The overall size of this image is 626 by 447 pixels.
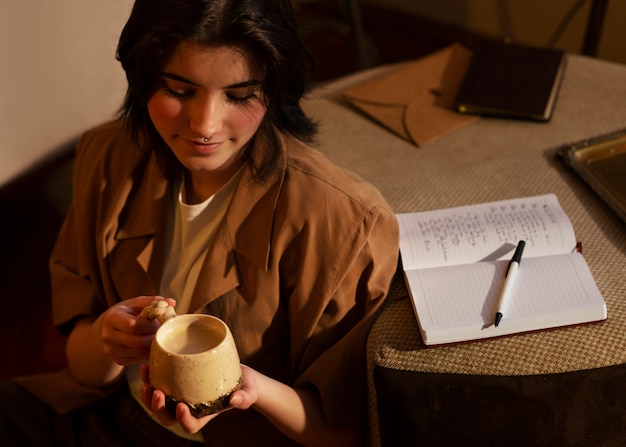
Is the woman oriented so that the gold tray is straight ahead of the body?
no

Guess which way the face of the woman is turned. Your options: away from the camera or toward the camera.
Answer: toward the camera

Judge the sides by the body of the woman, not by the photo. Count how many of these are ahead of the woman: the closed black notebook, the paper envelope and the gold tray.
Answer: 0

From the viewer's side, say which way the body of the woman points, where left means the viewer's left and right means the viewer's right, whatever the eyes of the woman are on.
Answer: facing the viewer and to the left of the viewer

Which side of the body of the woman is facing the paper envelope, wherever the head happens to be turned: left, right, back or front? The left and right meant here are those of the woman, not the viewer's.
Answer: back

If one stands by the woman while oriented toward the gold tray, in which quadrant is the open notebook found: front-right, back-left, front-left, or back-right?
front-right
